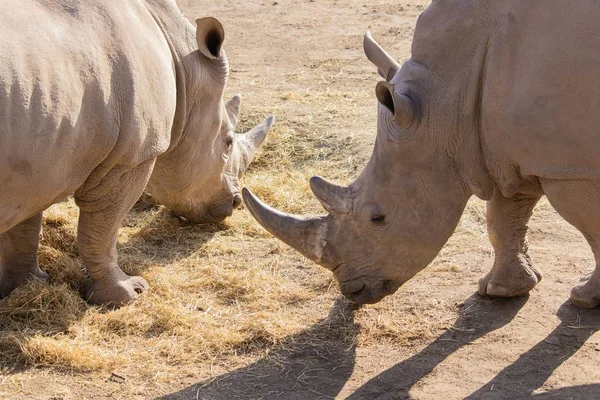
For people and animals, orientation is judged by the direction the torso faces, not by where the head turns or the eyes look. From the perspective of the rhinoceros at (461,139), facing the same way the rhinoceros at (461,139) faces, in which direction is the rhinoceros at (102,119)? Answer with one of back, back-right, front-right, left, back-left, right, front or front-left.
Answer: front

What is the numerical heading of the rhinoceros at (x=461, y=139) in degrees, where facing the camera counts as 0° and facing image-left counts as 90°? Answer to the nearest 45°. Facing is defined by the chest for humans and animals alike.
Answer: approximately 90°
